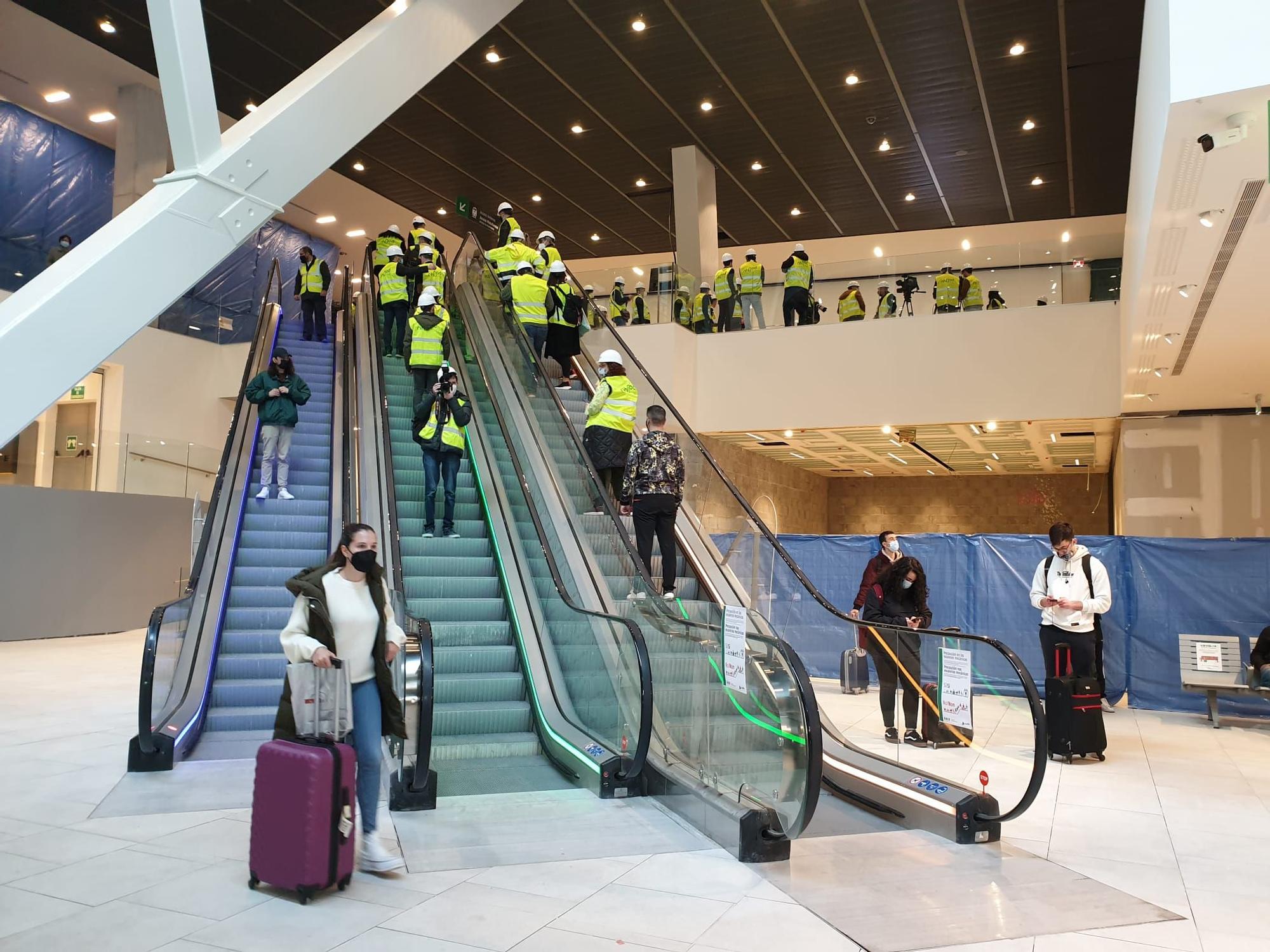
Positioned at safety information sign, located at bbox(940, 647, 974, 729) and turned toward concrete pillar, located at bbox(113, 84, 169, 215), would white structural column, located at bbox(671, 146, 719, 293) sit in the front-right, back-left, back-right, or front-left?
front-right

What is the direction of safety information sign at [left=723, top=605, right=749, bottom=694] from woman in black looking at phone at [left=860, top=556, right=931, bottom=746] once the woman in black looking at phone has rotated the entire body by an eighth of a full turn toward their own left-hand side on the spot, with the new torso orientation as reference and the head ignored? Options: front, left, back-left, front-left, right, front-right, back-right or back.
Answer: back-right

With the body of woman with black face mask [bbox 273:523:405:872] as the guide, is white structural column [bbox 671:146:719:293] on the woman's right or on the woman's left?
on the woman's left

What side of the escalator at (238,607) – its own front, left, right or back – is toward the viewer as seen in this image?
front

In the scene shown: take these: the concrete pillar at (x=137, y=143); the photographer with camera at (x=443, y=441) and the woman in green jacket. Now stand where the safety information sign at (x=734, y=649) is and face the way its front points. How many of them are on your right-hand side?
3

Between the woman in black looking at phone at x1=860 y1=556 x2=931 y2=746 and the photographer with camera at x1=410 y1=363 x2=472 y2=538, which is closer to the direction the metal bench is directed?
the woman in black looking at phone

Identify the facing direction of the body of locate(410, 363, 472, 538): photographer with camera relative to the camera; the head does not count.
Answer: toward the camera

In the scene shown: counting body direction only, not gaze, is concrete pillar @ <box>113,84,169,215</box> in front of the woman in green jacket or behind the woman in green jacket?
behind

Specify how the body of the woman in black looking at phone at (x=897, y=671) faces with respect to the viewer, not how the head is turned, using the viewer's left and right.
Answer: facing the viewer and to the right of the viewer

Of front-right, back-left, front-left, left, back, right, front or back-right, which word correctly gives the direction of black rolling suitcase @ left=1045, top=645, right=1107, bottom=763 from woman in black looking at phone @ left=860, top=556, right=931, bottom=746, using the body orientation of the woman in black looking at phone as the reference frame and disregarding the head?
left

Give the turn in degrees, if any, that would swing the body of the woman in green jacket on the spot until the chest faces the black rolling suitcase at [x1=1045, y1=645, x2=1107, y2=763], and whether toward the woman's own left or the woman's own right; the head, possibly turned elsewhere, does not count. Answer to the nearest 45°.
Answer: approximately 45° to the woman's own left

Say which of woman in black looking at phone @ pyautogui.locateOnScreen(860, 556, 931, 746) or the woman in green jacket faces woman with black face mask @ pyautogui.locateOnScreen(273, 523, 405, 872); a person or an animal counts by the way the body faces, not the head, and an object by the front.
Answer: the woman in green jacket

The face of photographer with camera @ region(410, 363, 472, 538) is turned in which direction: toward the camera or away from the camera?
toward the camera

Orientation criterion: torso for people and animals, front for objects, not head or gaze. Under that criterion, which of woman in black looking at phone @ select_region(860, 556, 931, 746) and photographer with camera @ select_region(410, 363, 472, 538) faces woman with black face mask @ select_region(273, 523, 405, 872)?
the photographer with camera

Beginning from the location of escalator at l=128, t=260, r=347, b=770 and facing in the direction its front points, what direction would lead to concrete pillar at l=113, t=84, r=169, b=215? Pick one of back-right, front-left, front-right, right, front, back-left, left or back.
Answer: back

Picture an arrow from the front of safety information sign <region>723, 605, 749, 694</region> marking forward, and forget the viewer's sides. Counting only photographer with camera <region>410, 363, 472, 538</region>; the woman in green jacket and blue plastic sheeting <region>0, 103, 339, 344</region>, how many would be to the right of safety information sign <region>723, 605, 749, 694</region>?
3

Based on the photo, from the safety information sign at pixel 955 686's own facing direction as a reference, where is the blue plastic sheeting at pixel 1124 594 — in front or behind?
behind
